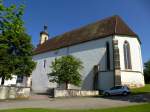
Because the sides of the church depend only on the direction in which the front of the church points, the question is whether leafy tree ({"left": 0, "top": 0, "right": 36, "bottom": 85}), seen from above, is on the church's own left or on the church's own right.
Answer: on the church's own left

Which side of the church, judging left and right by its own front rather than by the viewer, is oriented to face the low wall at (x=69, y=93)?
left

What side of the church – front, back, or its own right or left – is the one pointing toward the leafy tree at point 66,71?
left

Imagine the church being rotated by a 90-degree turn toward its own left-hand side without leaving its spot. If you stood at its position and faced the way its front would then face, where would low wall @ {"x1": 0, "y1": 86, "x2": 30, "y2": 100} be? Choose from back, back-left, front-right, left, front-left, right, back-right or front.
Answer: front
